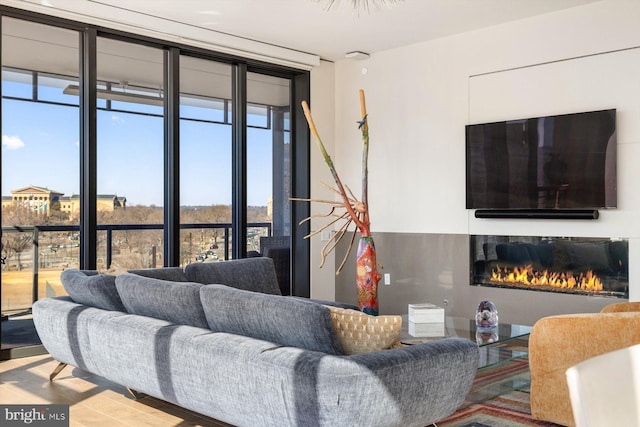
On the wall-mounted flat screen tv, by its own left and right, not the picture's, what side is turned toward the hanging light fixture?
front

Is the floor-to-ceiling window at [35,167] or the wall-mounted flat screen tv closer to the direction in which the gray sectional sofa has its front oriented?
the wall-mounted flat screen tv

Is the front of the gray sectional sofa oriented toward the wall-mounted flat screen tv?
yes

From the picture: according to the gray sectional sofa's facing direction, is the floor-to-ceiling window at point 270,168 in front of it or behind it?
in front

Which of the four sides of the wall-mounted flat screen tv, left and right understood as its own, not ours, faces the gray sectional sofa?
front

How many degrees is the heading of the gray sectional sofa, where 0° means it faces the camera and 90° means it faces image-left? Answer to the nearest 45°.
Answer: approximately 225°

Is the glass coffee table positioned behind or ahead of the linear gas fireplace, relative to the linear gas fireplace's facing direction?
ahead

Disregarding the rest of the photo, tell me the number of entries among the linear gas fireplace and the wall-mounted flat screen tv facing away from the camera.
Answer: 0

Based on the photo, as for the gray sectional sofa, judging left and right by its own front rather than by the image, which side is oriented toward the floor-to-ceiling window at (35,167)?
left
